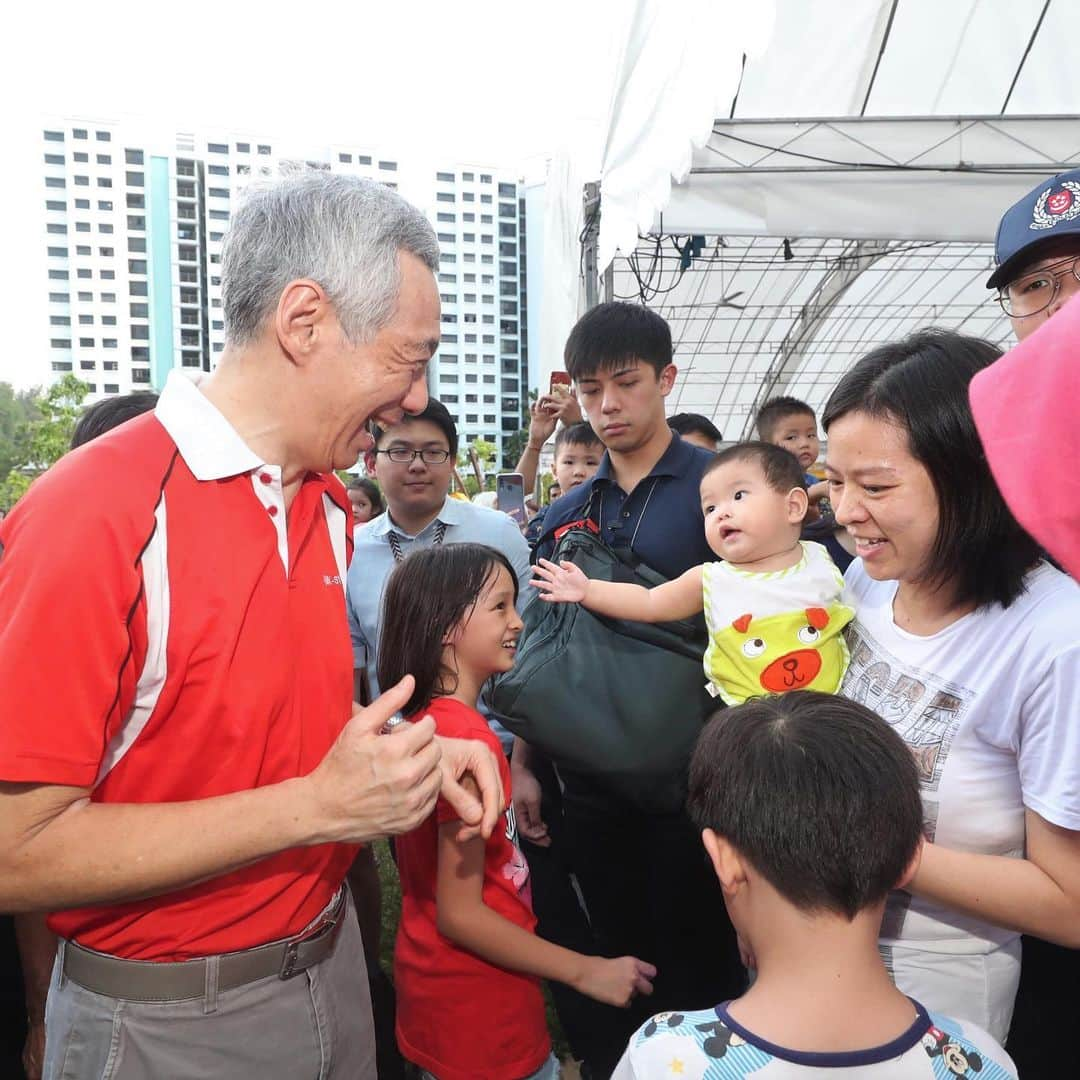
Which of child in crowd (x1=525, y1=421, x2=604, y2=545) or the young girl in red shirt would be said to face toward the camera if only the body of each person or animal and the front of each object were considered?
the child in crowd

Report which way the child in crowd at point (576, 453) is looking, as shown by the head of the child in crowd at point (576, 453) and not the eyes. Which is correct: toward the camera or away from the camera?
toward the camera

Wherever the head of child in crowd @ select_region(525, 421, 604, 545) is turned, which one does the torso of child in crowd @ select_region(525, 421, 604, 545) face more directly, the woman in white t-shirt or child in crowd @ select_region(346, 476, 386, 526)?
the woman in white t-shirt

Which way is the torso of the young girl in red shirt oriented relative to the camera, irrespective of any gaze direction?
to the viewer's right

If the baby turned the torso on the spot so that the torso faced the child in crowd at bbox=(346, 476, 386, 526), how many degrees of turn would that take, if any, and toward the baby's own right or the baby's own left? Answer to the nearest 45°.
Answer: approximately 90° to the baby's own right

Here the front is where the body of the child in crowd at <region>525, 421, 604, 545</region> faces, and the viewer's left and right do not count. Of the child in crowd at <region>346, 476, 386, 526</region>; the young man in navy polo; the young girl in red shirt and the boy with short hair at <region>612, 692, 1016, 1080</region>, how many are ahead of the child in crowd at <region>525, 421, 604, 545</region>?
3

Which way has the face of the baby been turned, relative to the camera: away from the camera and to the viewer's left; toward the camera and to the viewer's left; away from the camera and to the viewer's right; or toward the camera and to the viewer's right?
toward the camera and to the viewer's left

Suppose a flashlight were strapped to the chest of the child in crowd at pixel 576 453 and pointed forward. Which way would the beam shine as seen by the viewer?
toward the camera

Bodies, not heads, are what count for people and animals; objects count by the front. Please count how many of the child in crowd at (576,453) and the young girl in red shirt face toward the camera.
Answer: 1

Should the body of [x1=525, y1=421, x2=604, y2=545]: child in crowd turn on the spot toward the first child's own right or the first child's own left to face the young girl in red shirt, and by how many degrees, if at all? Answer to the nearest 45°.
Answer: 0° — they already face them

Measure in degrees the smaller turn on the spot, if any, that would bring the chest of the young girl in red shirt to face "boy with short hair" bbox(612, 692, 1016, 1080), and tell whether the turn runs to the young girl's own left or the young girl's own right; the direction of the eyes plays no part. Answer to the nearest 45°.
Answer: approximately 45° to the young girl's own right

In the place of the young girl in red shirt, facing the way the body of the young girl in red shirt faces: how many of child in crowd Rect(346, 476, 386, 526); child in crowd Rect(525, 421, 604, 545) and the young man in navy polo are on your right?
0

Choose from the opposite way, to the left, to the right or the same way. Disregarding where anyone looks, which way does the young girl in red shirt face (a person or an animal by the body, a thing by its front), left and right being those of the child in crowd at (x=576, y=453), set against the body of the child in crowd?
to the left

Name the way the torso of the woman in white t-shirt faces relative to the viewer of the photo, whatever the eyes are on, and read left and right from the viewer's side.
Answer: facing the viewer and to the left of the viewer

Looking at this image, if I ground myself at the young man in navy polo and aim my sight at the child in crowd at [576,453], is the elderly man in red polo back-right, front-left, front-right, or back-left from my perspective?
back-left
